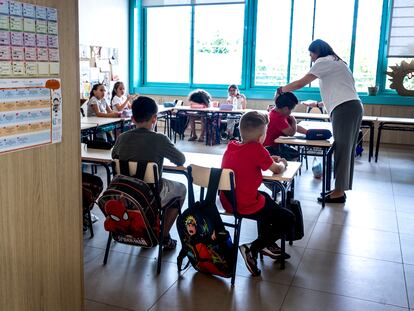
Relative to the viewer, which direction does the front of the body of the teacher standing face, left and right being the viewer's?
facing to the left of the viewer

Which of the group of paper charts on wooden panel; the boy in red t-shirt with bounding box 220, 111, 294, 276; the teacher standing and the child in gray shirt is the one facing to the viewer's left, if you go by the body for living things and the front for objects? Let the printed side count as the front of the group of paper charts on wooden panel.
the teacher standing

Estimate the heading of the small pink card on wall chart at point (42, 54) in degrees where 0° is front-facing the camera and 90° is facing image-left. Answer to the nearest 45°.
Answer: approximately 0°

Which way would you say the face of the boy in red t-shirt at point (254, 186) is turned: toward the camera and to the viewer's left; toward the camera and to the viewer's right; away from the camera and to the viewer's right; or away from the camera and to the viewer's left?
away from the camera and to the viewer's right

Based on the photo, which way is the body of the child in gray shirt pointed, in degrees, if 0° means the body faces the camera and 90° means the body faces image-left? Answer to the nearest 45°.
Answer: approximately 225°

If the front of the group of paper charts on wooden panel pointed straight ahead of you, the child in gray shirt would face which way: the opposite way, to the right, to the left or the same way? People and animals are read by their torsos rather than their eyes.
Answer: to the left
